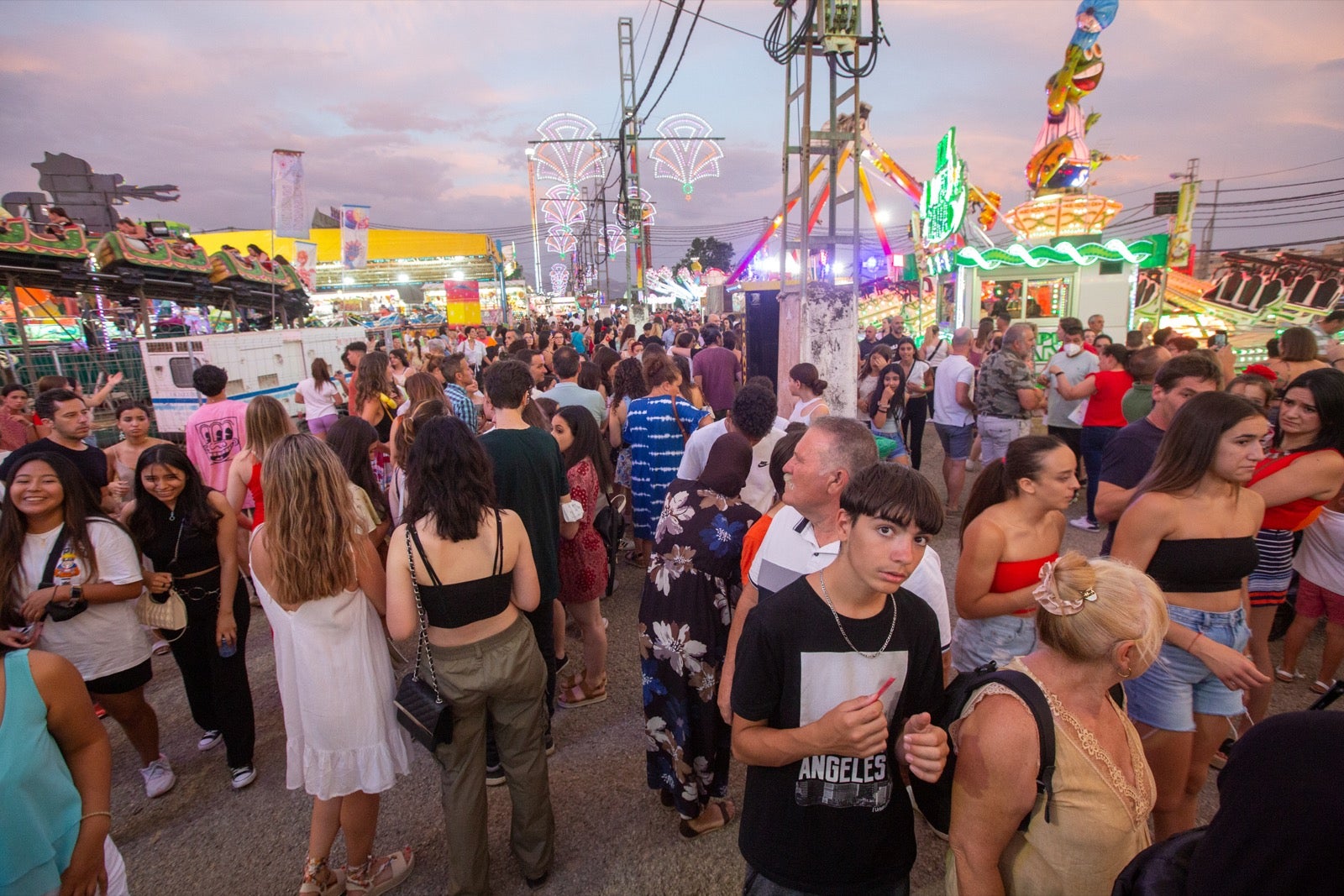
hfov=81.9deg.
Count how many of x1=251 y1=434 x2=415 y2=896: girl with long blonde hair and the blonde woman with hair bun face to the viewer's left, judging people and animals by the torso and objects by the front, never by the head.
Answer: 0

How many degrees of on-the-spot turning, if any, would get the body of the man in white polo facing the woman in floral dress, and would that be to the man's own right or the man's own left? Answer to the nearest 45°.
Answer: approximately 90° to the man's own right

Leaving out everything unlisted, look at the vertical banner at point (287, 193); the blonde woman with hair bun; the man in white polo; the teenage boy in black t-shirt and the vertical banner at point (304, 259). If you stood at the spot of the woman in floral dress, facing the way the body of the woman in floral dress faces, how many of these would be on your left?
2

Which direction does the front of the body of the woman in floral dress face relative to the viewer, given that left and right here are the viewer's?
facing away from the viewer and to the right of the viewer

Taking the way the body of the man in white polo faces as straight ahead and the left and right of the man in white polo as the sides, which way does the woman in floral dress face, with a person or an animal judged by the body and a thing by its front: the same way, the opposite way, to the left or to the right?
the opposite way

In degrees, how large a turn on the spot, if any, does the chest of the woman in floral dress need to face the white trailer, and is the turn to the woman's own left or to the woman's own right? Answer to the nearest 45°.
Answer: approximately 90° to the woman's own left

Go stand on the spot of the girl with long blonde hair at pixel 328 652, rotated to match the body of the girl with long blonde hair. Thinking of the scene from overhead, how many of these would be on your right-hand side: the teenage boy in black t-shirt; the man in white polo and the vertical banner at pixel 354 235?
2

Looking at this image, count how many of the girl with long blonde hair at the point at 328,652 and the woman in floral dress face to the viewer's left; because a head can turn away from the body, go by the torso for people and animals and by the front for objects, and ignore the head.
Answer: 0

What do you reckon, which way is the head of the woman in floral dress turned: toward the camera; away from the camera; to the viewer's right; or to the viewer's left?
away from the camera

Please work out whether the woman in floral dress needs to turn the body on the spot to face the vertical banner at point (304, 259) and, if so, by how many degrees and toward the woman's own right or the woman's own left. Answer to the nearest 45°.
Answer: approximately 90° to the woman's own left
